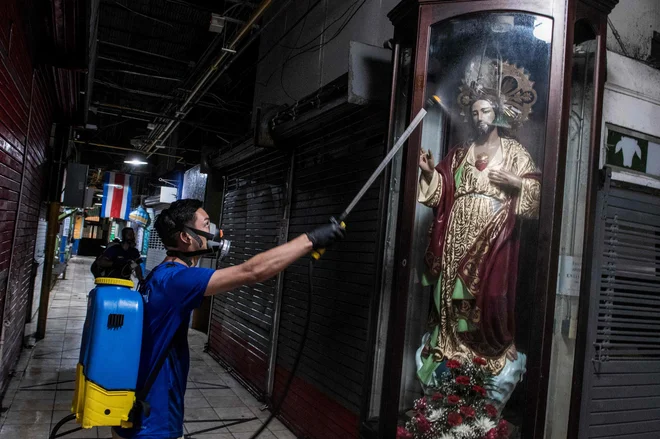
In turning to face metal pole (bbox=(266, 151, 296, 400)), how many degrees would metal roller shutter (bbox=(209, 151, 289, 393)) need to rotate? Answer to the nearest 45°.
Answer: approximately 45° to its left

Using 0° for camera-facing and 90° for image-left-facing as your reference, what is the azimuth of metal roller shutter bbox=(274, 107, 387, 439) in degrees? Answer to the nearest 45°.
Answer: approximately 45°

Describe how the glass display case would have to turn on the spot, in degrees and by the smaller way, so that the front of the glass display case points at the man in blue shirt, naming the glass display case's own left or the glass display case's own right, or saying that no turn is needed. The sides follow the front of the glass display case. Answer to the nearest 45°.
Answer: approximately 45° to the glass display case's own right

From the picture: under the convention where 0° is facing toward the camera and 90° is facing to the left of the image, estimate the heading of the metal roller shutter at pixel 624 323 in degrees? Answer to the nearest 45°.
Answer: approximately 0°

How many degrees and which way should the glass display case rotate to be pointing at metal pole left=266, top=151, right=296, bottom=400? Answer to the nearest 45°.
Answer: approximately 135° to its right

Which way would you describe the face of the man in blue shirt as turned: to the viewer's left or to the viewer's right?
to the viewer's right

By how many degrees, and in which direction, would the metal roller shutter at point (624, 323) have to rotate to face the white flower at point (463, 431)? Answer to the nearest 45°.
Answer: approximately 45° to its right

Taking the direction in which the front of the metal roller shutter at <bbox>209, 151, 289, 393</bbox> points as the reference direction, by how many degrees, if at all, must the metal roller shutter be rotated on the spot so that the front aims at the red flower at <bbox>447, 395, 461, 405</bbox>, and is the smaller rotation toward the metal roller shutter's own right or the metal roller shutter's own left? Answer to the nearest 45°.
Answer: approximately 45° to the metal roller shutter's own left

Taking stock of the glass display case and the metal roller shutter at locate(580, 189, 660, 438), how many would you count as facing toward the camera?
2
